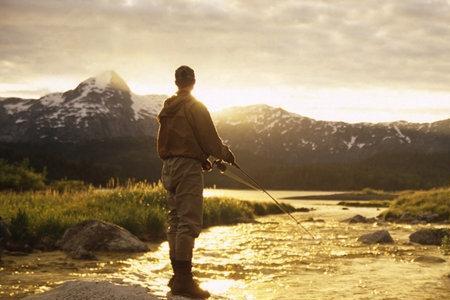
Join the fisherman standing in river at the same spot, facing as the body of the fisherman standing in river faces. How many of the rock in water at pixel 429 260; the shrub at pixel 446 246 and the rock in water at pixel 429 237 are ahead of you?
3

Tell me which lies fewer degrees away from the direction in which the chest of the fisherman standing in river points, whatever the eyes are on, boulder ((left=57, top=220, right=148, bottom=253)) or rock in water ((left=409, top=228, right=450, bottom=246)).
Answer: the rock in water

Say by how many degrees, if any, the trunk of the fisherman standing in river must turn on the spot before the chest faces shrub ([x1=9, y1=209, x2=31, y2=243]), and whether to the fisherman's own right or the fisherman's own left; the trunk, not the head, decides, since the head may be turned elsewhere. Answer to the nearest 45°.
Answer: approximately 90° to the fisherman's own left

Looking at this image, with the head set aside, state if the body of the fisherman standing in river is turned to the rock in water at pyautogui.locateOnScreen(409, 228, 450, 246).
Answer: yes

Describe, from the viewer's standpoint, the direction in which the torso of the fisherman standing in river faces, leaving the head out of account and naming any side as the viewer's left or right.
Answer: facing away from the viewer and to the right of the viewer

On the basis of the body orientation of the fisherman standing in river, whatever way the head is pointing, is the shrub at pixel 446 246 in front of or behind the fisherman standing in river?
in front

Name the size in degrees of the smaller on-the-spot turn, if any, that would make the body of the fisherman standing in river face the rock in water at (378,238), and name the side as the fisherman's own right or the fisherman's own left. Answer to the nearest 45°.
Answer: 0° — they already face it

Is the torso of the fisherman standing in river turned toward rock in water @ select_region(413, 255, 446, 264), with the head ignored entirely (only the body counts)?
yes

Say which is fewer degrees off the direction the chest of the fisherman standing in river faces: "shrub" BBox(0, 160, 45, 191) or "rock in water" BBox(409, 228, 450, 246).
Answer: the rock in water
